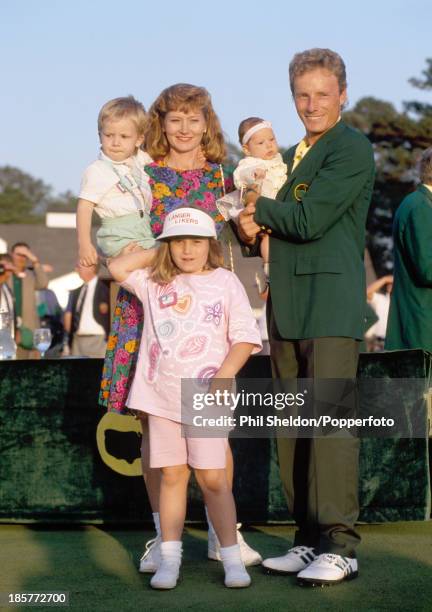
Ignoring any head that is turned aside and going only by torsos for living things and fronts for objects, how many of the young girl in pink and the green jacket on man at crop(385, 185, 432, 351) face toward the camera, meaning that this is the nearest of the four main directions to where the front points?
1

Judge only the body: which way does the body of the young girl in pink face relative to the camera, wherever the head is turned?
toward the camera

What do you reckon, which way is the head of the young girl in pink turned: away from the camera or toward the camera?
toward the camera

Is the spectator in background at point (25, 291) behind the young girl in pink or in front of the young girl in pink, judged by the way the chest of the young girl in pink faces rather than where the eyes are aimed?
behind

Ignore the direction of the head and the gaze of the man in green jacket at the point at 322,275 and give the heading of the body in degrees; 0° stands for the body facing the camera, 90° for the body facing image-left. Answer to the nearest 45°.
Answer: approximately 45°

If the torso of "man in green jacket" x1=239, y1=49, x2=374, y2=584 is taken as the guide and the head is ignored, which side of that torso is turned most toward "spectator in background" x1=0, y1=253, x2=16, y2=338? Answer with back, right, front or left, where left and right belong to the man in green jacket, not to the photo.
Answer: right

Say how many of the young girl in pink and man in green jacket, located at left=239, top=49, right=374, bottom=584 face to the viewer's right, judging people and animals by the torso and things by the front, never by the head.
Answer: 0

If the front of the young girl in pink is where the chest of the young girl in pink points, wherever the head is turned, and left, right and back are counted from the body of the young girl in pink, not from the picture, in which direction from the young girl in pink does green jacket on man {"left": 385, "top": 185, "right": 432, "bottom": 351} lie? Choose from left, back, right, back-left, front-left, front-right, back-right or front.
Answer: back-left

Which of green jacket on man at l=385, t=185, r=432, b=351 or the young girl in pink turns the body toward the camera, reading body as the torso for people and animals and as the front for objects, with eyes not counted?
the young girl in pink

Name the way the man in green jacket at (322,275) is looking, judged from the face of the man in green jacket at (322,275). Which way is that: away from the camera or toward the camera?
toward the camera

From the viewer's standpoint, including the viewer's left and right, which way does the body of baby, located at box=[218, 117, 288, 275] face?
facing the viewer and to the right of the viewer

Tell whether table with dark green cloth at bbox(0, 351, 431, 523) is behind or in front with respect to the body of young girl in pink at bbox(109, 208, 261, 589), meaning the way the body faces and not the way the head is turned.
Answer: behind
